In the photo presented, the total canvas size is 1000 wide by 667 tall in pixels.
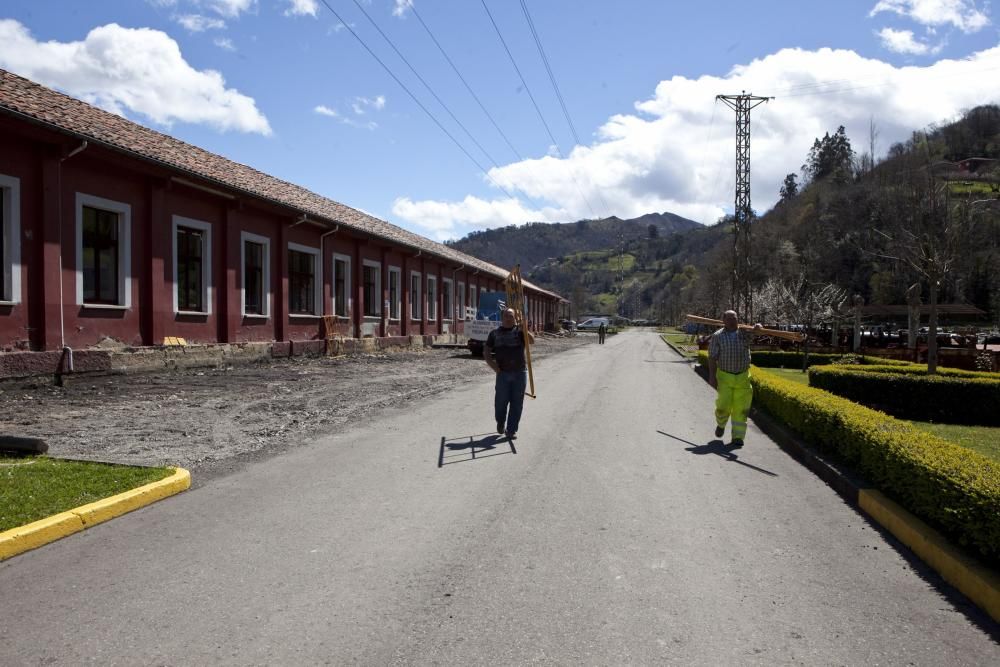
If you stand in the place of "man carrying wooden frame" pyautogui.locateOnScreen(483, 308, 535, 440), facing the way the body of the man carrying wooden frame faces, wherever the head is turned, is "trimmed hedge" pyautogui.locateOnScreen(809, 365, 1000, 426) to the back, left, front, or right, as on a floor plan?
left

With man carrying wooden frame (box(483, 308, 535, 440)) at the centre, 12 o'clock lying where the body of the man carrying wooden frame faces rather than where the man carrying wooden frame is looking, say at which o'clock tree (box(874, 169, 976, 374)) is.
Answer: The tree is roughly at 8 o'clock from the man carrying wooden frame.

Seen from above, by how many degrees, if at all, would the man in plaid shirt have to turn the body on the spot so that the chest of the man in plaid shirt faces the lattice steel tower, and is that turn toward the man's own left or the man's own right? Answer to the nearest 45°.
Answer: approximately 180°

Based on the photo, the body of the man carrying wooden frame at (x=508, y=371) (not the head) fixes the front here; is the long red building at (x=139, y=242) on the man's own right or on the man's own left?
on the man's own right

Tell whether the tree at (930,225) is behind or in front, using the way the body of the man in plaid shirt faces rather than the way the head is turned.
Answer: behind

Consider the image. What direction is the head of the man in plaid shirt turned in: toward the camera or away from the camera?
toward the camera

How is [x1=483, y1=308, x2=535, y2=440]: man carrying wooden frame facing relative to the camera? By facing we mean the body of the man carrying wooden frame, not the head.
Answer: toward the camera

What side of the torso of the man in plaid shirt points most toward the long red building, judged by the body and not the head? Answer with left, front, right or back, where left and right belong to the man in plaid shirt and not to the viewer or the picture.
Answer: right

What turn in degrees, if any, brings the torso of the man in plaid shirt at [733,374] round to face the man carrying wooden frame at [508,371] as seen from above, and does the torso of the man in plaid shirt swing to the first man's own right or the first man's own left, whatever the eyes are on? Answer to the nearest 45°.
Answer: approximately 90° to the first man's own right

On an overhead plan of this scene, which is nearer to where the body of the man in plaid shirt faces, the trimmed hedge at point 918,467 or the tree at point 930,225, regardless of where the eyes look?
the trimmed hedge

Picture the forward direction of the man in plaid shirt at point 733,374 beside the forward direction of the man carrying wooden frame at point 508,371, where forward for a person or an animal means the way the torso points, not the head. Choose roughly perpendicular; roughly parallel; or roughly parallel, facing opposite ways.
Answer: roughly parallel

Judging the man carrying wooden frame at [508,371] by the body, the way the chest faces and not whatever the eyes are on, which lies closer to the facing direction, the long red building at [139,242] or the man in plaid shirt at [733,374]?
the man in plaid shirt

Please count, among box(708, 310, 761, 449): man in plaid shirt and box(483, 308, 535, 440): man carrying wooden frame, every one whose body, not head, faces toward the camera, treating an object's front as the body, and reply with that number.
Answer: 2

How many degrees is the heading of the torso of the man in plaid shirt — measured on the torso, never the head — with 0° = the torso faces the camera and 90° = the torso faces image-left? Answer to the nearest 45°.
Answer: approximately 0°

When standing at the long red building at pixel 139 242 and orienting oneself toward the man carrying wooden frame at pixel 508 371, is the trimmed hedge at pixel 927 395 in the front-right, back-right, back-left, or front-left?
front-left
